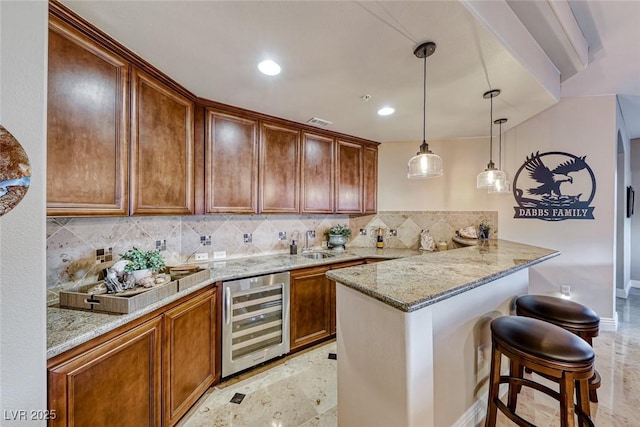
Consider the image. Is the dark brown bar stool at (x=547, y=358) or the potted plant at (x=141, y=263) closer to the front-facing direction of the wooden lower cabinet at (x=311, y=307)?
the dark brown bar stool

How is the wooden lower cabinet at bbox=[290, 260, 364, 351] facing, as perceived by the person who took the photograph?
facing the viewer and to the right of the viewer

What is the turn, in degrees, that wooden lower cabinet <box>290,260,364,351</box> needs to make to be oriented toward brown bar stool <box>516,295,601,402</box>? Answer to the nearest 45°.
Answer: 0° — it already faces it

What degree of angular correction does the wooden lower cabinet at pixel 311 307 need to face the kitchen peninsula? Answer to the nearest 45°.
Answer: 0° — it already faces it

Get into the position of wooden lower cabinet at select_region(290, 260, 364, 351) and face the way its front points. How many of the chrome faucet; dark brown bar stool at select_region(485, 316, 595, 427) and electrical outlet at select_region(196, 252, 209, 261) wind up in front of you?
1

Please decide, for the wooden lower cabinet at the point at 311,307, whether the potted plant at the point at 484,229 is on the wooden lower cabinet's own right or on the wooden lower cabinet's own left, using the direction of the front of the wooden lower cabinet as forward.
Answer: on the wooden lower cabinet's own left

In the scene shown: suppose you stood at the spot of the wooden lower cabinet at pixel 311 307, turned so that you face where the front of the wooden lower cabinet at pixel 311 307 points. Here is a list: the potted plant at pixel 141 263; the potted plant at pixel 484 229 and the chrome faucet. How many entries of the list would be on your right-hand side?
1

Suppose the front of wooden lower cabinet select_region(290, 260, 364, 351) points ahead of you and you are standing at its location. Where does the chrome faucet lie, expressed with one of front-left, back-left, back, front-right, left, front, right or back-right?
back-left

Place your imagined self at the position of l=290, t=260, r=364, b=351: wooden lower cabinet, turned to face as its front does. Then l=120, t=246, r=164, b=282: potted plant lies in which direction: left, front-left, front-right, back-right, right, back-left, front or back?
right

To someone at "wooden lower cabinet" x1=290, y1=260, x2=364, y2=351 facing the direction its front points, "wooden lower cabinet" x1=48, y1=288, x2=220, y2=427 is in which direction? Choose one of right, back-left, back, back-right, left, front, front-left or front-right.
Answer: right

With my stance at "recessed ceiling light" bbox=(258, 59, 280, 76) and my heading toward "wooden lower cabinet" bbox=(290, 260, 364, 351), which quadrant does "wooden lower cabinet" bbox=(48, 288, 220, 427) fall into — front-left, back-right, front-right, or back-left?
back-left

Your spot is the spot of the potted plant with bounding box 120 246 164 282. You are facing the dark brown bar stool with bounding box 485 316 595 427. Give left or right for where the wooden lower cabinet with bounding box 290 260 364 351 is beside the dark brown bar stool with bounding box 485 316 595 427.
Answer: left
